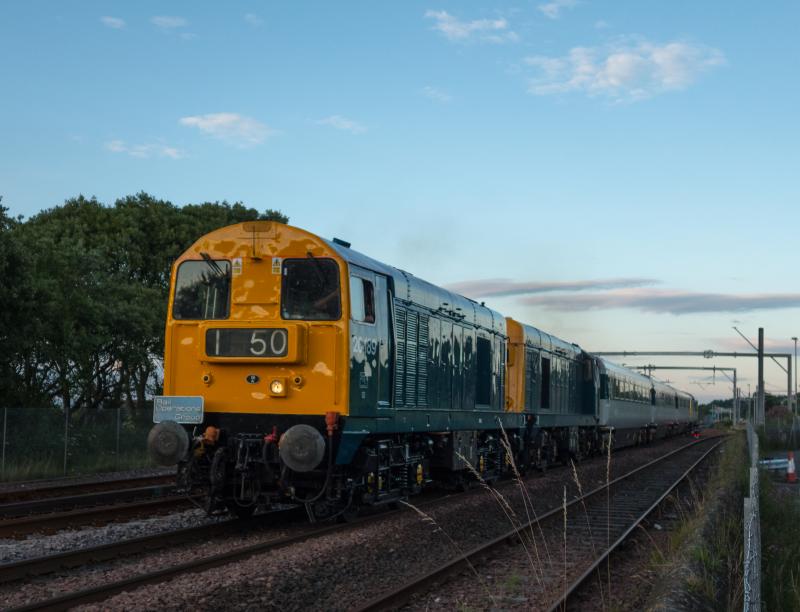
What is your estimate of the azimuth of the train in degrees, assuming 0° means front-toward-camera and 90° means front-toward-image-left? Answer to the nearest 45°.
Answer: approximately 45°

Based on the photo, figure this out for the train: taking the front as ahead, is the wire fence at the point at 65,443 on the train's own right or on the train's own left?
on the train's own right
